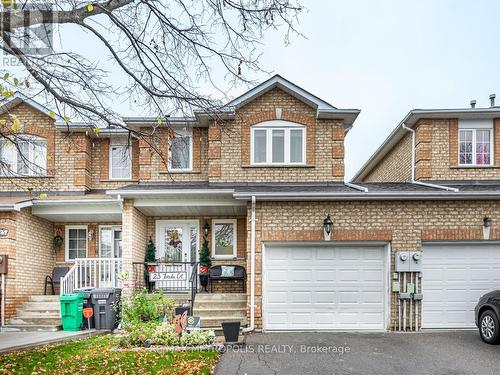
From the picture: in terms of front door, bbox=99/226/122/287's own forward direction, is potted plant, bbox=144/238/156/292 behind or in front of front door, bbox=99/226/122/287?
in front

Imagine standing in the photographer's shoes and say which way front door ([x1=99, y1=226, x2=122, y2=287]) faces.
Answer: facing the viewer

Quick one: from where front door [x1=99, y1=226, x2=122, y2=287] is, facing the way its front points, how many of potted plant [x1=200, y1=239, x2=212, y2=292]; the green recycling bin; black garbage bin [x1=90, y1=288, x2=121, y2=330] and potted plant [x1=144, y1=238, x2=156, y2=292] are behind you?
0

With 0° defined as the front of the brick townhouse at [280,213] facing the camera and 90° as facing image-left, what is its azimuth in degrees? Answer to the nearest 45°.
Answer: approximately 0°

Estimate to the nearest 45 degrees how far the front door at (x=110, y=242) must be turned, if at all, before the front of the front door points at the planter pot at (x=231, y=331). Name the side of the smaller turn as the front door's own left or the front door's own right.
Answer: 0° — it already faces it

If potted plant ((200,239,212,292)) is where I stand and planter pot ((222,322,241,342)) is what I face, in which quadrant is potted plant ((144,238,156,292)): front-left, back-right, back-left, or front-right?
back-right

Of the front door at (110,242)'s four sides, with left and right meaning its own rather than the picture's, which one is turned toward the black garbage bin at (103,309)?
front
